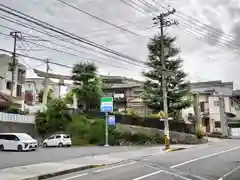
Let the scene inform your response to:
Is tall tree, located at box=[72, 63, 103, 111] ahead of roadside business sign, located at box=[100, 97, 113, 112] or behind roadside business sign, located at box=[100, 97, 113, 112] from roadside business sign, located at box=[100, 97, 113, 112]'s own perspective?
behind

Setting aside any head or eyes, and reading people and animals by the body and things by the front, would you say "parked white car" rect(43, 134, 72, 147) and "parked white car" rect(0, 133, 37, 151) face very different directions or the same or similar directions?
very different directions

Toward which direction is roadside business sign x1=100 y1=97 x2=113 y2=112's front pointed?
toward the camera

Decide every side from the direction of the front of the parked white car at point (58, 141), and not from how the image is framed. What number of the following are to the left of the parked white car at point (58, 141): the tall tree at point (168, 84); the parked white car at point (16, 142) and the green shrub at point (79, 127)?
1

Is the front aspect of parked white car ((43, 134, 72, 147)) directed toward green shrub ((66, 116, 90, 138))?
no

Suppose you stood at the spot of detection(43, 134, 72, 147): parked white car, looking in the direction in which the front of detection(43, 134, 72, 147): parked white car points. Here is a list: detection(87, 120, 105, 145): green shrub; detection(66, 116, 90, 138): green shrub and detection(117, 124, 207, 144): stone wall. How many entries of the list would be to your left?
0

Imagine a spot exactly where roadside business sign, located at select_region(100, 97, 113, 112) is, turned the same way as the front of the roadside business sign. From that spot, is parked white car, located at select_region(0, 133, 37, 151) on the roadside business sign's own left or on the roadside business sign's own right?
on the roadside business sign's own right

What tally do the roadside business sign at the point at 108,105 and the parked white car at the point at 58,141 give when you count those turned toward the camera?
1

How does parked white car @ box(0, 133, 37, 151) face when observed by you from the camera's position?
facing the viewer and to the right of the viewer

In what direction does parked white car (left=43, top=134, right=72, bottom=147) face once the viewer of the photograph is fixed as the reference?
facing away from the viewer and to the left of the viewer

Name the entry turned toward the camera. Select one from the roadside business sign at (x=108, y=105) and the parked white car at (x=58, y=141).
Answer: the roadside business sign

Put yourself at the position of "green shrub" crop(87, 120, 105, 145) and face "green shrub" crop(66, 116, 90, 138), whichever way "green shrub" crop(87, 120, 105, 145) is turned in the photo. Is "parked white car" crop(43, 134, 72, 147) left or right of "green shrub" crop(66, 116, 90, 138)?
left

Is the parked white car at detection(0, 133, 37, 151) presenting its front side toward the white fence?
no
